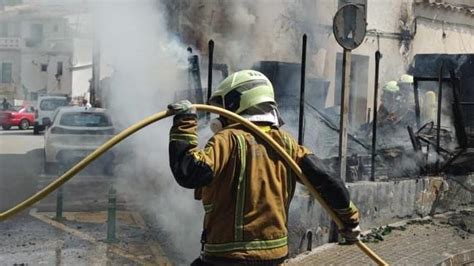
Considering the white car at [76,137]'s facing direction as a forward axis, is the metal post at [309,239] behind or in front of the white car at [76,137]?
behind

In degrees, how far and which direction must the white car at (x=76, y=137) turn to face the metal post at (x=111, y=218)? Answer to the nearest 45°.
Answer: approximately 180°

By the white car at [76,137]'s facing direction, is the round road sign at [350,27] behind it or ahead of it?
behind

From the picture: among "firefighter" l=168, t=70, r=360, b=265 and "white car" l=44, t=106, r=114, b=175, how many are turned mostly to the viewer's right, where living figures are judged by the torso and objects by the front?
0

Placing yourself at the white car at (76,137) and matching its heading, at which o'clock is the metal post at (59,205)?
The metal post is roughly at 6 o'clock from the white car.

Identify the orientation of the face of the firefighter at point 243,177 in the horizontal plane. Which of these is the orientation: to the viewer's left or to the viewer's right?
to the viewer's left

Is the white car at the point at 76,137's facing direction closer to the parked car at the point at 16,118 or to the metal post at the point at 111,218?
the parked car

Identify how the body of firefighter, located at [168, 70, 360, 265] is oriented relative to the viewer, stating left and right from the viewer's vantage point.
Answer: facing away from the viewer and to the left of the viewer

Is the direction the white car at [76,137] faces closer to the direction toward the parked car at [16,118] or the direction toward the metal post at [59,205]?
the parked car

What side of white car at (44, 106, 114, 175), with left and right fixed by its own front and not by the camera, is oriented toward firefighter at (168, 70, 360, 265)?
back

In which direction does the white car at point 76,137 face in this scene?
away from the camera

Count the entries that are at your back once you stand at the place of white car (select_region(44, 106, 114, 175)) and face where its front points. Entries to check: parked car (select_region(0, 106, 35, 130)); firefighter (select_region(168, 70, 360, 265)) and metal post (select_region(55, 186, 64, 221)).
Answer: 2

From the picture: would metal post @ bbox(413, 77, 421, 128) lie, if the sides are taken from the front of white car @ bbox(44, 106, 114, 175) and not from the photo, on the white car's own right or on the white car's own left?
on the white car's own right
